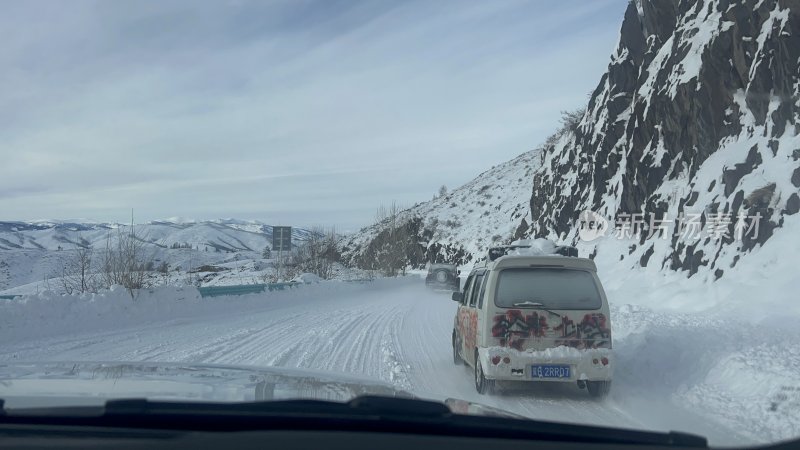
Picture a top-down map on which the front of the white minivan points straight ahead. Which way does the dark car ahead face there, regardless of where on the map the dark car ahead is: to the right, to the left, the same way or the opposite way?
the same way

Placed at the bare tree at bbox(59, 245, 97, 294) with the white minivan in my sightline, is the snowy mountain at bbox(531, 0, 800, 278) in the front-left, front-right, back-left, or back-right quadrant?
front-left

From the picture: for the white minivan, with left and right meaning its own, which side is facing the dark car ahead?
front

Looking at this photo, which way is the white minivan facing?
away from the camera

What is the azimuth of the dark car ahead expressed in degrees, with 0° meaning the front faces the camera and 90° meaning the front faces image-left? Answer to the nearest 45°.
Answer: approximately 180°
